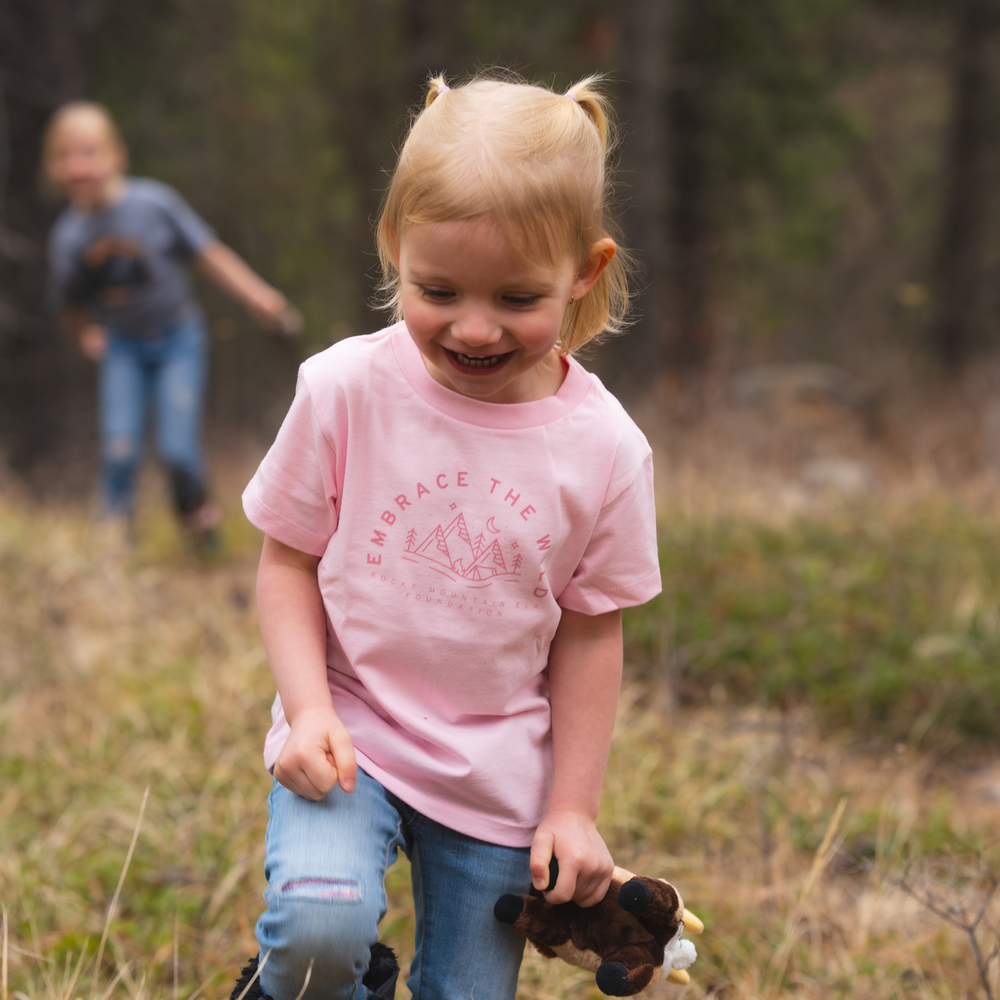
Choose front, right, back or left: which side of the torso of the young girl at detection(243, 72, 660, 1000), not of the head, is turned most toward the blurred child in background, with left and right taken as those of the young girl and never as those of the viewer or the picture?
back

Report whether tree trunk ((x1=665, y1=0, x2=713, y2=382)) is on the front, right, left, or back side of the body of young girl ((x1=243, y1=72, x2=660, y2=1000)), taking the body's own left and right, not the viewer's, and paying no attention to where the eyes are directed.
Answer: back

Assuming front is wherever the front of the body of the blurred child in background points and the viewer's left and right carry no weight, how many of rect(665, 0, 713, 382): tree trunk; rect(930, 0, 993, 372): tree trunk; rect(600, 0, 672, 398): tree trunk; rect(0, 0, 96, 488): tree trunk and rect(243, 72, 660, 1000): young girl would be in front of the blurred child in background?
1

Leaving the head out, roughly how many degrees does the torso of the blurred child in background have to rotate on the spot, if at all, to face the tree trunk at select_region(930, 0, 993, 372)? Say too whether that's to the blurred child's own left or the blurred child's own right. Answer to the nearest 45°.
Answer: approximately 135° to the blurred child's own left

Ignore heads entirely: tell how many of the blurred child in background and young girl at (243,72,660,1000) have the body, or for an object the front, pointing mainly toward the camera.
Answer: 2

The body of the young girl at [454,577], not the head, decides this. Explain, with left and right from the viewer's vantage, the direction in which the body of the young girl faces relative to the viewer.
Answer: facing the viewer

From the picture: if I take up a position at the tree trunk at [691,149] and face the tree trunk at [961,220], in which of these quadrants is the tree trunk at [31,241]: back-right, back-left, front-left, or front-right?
back-right

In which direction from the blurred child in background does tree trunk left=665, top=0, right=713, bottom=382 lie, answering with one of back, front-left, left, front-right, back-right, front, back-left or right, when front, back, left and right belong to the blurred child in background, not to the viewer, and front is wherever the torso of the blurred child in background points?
back-left

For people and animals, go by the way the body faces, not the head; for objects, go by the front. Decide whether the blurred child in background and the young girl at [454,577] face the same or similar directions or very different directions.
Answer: same or similar directions
